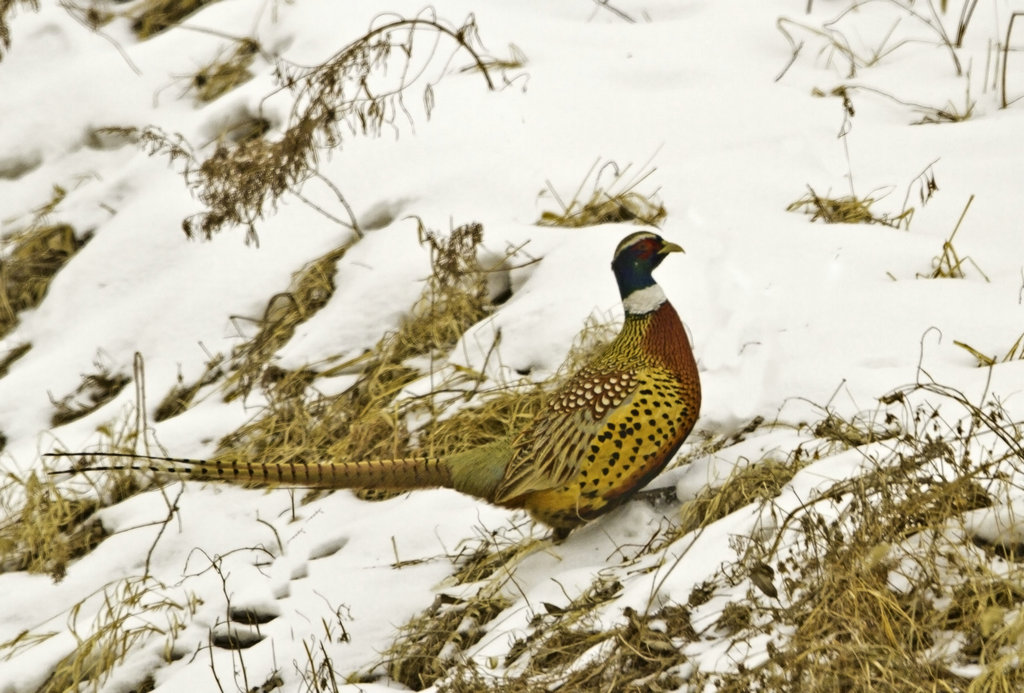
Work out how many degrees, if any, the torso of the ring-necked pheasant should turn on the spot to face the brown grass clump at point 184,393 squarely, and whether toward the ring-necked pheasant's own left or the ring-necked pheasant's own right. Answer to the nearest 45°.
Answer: approximately 135° to the ring-necked pheasant's own left

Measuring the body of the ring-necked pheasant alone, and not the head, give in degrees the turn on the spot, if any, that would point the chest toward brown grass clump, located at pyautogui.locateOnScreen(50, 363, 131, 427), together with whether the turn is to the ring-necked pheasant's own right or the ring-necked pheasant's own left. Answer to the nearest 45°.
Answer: approximately 135° to the ring-necked pheasant's own left

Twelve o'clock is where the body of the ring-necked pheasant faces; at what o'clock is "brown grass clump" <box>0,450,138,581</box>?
The brown grass clump is roughly at 7 o'clock from the ring-necked pheasant.

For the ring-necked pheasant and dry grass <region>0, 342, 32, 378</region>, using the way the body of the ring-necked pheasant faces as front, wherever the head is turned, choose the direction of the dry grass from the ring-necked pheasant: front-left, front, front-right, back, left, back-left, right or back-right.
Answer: back-left

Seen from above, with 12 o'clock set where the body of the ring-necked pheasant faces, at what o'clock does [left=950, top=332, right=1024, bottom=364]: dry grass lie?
The dry grass is roughly at 12 o'clock from the ring-necked pheasant.

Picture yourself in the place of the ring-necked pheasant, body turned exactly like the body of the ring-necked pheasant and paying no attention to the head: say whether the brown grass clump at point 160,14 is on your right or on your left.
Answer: on your left

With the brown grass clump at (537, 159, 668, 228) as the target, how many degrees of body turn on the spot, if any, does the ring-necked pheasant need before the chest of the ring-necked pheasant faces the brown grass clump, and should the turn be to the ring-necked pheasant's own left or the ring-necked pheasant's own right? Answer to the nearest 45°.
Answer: approximately 90° to the ring-necked pheasant's own left

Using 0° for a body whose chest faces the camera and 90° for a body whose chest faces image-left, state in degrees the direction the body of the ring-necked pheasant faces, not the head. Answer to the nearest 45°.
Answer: approximately 270°

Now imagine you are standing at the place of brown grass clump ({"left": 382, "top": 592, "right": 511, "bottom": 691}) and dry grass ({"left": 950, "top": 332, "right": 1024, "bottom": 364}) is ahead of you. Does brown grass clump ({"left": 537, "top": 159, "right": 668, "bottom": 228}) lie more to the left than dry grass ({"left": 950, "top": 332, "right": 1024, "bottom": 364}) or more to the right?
left

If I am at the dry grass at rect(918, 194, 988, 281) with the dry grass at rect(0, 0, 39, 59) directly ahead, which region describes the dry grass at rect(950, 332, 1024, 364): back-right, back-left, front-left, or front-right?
back-left

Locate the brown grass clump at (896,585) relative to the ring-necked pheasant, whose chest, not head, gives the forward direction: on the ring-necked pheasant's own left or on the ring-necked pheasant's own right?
on the ring-necked pheasant's own right
